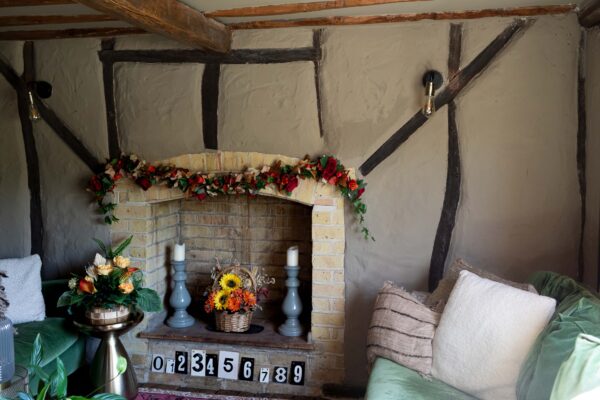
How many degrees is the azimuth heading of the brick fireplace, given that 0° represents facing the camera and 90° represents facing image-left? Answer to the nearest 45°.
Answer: approximately 0°

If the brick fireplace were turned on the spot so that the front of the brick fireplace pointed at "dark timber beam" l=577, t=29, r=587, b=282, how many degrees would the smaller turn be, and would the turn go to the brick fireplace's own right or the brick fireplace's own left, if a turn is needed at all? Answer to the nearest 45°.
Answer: approximately 45° to the brick fireplace's own left

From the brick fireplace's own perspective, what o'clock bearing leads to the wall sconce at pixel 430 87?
The wall sconce is roughly at 10 o'clock from the brick fireplace.

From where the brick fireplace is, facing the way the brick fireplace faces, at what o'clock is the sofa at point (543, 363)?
The sofa is roughly at 11 o'clock from the brick fireplace.

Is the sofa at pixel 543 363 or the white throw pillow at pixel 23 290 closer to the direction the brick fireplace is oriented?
the sofa

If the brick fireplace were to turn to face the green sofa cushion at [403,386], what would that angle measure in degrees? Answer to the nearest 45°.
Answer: approximately 45° to its left

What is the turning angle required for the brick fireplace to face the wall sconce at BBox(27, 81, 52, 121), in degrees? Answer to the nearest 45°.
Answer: approximately 90° to its right

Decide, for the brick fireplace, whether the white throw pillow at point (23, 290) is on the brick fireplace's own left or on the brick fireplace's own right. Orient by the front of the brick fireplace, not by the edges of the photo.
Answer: on the brick fireplace's own right

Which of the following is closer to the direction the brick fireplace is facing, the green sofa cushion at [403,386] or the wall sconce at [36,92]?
the green sofa cushion
